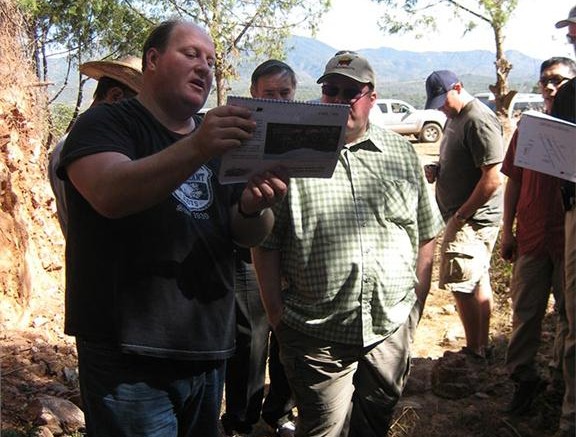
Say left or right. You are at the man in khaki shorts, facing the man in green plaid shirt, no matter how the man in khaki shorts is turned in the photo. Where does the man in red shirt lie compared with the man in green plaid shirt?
left

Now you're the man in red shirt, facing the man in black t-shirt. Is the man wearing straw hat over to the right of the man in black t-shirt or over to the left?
right

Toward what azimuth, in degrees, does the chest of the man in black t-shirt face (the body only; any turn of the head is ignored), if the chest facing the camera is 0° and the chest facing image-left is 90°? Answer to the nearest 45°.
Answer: approximately 315°

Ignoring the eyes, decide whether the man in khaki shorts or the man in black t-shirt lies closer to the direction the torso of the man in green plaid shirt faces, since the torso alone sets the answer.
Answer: the man in black t-shirt

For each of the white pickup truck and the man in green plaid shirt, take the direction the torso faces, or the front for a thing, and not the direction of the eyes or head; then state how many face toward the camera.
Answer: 1

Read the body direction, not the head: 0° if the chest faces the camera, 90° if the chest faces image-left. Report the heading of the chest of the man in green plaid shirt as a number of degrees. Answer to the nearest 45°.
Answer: approximately 0°

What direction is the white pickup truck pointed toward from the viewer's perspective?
to the viewer's right

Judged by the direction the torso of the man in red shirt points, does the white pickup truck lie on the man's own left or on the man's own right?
on the man's own right

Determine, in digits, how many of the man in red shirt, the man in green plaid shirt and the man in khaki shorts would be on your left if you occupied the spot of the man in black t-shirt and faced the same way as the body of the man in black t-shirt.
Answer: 3

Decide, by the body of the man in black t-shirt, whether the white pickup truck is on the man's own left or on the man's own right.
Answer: on the man's own left
